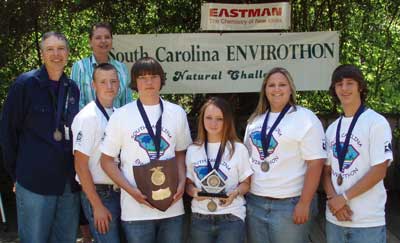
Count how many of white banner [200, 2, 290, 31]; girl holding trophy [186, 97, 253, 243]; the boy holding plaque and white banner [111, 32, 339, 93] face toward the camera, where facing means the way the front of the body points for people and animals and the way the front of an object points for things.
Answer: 4

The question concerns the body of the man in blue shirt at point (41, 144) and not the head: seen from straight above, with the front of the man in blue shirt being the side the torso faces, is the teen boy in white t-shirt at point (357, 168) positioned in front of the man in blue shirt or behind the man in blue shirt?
in front

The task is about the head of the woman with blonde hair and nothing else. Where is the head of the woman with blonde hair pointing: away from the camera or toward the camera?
toward the camera

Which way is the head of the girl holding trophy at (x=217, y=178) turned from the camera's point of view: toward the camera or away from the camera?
toward the camera

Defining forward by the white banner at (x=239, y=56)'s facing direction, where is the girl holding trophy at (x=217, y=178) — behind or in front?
in front

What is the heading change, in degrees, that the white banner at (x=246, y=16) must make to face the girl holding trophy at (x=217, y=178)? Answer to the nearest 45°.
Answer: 0° — it already faces them

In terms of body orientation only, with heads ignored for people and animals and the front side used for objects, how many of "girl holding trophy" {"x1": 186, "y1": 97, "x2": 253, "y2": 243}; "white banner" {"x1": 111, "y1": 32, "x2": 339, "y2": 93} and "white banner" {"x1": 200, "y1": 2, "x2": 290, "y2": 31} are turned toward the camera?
3

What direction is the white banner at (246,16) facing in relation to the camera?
toward the camera

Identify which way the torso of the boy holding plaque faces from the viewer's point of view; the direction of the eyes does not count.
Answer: toward the camera

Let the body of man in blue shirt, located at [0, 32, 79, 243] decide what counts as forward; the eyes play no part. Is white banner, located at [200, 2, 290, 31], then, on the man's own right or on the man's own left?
on the man's own left

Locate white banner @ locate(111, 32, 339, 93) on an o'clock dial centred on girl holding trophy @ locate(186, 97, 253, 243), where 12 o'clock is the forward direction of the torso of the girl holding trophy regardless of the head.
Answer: The white banner is roughly at 6 o'clock from the girl holding trophy.

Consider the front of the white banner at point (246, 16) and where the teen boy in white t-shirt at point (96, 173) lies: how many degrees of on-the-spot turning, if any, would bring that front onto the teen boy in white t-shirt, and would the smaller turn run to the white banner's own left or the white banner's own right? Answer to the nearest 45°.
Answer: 0° — it already faces them

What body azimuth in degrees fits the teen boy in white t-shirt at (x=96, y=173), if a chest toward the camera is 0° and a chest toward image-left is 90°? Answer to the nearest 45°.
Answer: approximately 315°

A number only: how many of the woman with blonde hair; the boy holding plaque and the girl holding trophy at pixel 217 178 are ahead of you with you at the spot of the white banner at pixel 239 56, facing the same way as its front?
3

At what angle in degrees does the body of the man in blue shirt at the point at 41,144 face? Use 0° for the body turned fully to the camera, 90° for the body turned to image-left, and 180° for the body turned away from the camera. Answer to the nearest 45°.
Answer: approximately 315°

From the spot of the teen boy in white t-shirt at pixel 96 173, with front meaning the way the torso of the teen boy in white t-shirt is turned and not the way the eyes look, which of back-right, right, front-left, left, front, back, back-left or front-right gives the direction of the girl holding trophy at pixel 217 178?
front-left
